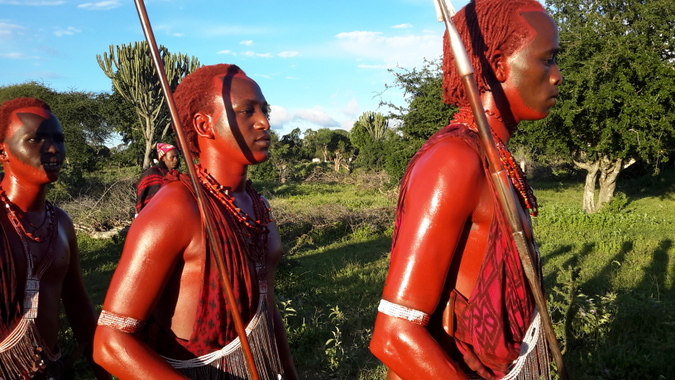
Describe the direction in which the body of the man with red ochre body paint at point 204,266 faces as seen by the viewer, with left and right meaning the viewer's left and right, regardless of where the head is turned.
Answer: facing the viewer and to the right of the viewer

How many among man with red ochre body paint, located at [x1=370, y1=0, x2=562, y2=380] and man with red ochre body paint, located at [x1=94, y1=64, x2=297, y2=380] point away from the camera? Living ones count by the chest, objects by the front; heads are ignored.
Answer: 0

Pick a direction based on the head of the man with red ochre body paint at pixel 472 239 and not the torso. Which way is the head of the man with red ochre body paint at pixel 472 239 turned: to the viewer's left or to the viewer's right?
to the viewer's right

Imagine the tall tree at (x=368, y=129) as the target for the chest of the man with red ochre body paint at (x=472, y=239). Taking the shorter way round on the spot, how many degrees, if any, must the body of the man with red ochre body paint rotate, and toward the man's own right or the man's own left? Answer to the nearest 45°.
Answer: approximately 90° to the man's own left

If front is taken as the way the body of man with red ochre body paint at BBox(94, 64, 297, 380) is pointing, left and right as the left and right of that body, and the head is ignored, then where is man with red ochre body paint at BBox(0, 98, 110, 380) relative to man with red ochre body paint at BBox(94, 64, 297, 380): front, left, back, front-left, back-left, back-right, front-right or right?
back

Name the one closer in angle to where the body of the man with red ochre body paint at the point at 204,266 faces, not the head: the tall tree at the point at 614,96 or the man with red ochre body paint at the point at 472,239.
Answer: the man with red ochre body paint

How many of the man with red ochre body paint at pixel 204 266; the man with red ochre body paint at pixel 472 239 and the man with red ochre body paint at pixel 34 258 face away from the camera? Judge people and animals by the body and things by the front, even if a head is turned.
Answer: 0

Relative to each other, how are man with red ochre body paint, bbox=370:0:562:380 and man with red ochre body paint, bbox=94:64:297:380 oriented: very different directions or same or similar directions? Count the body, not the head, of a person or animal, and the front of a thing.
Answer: same or similar directions

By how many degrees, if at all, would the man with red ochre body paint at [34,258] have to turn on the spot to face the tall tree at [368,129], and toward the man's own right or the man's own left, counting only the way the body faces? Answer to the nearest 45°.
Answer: approximately 90° to the man's own left

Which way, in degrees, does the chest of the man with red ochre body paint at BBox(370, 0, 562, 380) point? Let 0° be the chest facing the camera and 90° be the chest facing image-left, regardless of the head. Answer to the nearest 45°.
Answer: approximately 270°

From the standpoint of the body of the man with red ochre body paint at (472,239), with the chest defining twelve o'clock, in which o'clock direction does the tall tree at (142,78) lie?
The tall tree is roughly at 8 o'clock from the man with red ochre body paint.
